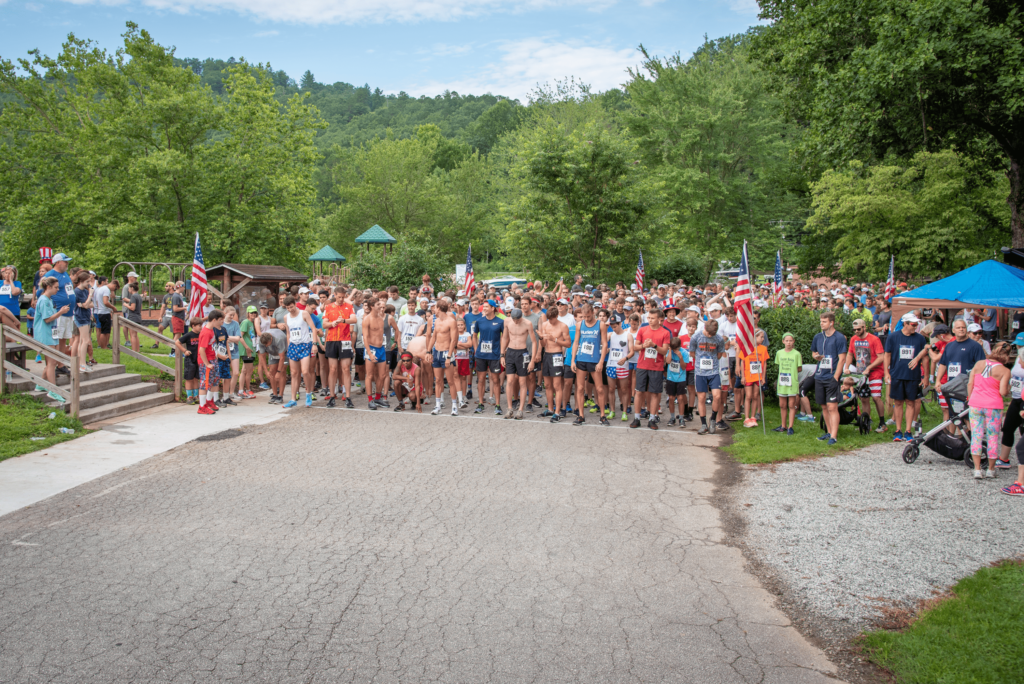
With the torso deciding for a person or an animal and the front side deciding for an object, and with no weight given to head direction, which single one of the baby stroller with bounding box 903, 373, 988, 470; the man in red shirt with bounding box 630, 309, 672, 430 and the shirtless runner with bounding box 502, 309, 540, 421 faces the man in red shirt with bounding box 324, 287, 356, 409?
the baby stroller

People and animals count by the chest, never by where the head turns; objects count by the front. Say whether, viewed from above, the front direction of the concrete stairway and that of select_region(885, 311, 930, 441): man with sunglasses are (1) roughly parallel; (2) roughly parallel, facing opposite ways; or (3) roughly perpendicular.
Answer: roughly perpendicular

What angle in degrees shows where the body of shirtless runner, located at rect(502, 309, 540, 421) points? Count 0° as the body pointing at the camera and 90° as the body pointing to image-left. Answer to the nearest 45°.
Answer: approximately 0°

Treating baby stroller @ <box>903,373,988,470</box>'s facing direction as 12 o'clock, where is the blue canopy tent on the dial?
The blue canopy tent is roughly at 3 o'clock from the baby stroller.

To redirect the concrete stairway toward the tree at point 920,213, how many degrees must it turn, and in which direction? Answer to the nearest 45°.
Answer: approximately 45° to its left

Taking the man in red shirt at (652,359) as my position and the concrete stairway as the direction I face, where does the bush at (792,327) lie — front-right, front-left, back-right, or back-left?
back-right

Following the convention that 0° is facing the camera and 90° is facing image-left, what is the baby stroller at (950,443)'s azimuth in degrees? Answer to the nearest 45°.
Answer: approximately 90°

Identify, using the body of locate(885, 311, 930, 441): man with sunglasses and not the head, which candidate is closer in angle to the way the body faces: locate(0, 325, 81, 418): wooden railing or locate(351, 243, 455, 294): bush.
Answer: the wooden railing

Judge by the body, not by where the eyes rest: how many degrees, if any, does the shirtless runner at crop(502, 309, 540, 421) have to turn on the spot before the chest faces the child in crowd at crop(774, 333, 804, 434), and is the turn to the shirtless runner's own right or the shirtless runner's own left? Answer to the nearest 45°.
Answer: approximately 90° to the shirtless runner's own left

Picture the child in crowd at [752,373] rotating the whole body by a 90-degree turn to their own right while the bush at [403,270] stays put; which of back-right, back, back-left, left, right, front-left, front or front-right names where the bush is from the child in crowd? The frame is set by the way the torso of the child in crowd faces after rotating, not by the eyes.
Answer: front-right

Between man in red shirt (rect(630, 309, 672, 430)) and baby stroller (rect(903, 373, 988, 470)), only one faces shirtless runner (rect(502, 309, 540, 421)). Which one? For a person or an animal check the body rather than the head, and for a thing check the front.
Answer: the baby stroller
